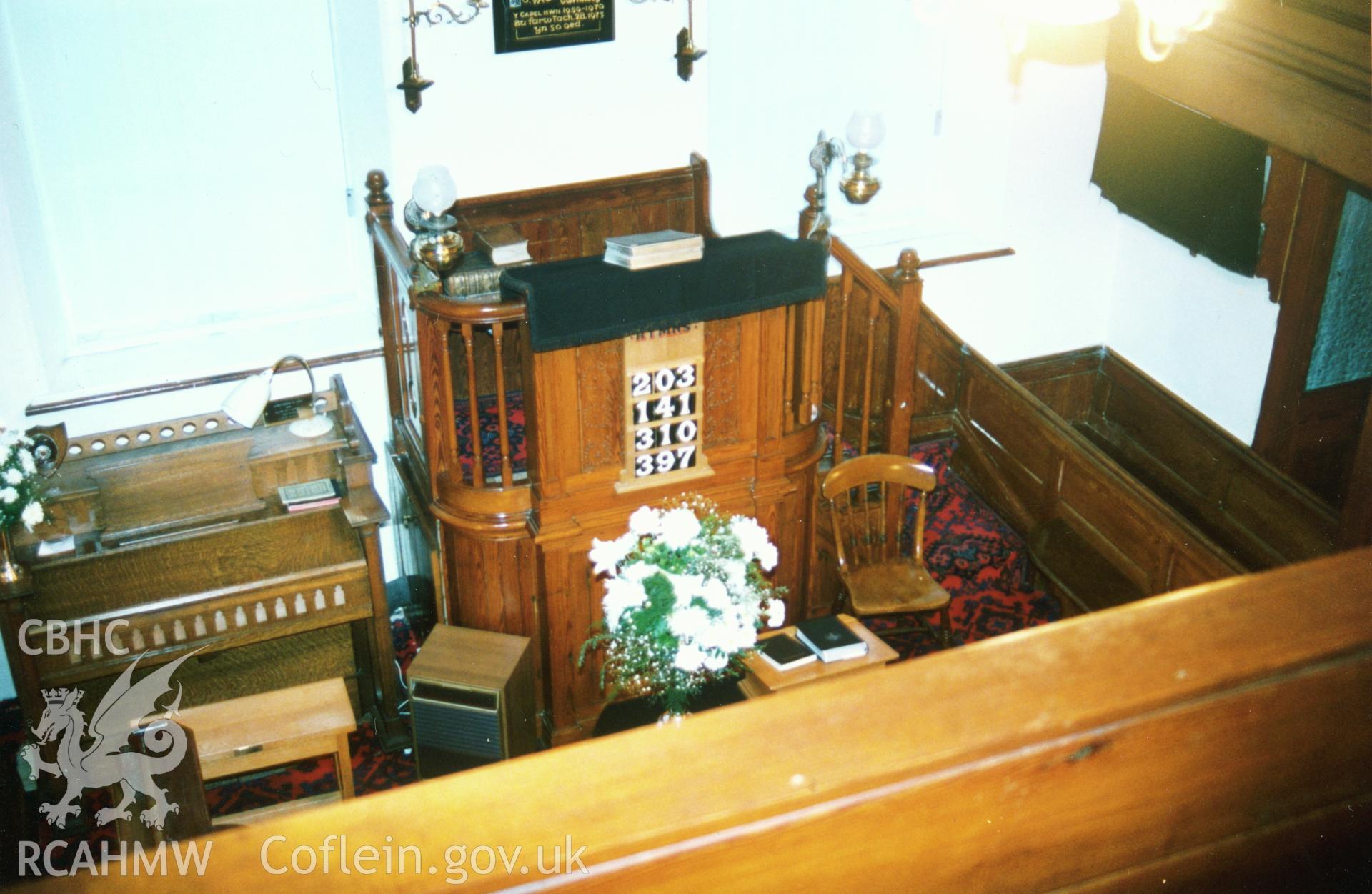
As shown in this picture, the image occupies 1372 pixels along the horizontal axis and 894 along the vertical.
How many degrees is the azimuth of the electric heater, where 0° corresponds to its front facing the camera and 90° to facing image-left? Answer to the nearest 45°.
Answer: approximately 0°

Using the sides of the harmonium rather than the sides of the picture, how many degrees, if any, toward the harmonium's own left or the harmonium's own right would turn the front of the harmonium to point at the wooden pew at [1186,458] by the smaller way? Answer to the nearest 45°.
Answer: approximately 90° to the harmonium's own left

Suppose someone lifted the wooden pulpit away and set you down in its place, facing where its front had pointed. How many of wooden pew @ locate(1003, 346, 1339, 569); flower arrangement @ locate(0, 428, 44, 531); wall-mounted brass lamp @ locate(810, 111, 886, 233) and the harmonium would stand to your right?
2

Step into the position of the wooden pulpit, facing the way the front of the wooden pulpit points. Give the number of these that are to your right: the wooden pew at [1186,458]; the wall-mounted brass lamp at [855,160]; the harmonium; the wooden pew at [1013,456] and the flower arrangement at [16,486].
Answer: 2

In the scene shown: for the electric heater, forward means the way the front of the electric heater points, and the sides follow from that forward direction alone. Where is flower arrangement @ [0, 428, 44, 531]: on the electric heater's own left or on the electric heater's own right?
on the electric heater's own right

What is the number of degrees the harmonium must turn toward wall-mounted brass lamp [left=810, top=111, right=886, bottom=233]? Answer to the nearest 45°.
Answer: approximately 90° to its left

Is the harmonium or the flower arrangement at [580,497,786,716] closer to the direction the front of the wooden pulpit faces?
the flower arrangement
